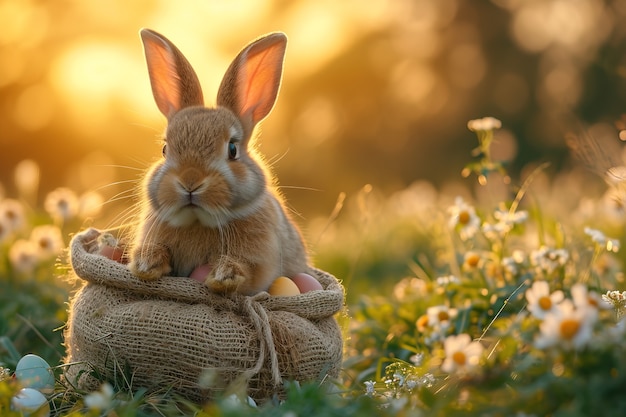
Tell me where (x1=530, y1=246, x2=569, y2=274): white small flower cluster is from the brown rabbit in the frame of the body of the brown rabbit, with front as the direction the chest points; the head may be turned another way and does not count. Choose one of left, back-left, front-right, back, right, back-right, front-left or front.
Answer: back-left

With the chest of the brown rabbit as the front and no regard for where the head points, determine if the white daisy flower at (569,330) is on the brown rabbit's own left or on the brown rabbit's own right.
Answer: on the brown rabbit's own left

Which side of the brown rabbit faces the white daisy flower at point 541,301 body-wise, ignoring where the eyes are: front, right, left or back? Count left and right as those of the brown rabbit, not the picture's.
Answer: left

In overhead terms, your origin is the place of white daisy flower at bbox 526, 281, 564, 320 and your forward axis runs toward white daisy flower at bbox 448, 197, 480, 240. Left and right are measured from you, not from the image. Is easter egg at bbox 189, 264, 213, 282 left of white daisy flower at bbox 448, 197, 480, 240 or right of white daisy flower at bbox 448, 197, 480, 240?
left

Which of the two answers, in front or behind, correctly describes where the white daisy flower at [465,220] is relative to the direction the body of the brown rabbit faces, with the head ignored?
behind

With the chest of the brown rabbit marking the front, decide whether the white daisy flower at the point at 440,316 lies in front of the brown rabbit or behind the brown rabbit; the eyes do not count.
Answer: behind

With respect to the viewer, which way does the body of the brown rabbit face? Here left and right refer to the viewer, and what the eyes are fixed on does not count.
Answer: facing the viewer and to the left of the viewer

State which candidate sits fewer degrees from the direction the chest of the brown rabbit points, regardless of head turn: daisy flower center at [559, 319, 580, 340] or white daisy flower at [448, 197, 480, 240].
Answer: the daisy flower center

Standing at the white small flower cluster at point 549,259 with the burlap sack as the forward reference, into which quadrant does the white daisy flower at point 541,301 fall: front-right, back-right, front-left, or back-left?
front-left

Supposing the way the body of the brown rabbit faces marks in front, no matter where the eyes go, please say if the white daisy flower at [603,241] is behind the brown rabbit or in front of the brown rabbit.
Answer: behind

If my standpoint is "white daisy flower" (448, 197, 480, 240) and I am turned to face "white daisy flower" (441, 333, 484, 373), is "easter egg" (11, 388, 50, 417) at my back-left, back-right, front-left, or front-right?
front-right
